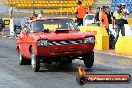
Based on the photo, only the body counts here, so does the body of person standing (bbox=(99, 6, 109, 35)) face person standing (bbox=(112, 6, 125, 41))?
no

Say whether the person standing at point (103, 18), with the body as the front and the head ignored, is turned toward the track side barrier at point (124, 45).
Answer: no

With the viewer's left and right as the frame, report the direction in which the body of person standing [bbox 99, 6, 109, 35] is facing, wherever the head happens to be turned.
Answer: facing the viewer and to the left of the viewer

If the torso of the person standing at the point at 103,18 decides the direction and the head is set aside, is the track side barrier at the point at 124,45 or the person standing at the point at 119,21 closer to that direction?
the track side barrier

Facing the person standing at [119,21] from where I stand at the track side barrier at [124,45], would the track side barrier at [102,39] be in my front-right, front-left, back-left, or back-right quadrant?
front-left
